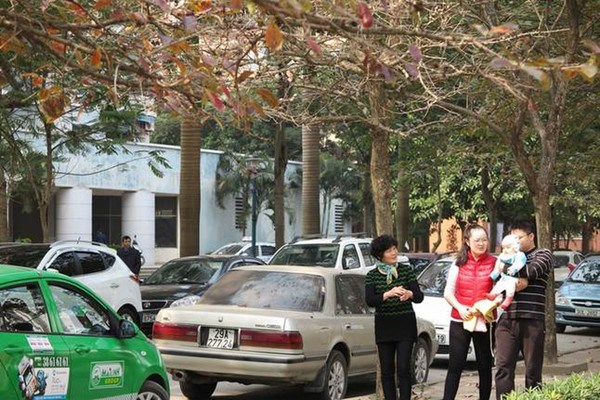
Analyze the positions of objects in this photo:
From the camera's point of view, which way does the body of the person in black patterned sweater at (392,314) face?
toward the camera

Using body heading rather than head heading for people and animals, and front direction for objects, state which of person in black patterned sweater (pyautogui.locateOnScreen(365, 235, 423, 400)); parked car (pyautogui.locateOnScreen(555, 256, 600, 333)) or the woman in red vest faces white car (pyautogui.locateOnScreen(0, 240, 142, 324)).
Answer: the parked car

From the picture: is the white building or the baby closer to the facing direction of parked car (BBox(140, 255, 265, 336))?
the baby

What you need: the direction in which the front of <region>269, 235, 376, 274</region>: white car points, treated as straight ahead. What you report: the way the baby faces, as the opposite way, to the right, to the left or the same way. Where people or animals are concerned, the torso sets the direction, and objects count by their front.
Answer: the same way

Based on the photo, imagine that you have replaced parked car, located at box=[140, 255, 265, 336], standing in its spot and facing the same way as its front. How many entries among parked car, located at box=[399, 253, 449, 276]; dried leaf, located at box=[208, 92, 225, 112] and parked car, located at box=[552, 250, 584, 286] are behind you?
2

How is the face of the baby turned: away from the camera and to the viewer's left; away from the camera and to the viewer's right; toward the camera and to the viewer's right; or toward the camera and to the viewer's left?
toward the camera and to the viewer's left

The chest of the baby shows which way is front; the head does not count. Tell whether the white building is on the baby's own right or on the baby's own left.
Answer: on the baby's own right

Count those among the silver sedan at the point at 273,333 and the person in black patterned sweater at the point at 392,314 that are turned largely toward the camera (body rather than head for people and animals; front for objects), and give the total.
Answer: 1

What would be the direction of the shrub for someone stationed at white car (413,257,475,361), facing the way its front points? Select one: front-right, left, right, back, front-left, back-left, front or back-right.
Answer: front-left

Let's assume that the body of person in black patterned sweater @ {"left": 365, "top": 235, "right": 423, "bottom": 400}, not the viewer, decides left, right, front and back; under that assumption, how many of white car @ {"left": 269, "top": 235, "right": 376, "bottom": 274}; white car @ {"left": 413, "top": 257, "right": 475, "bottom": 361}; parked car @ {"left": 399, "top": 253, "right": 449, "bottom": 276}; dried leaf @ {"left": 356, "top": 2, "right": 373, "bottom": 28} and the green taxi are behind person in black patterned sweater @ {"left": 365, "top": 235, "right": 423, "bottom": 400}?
3

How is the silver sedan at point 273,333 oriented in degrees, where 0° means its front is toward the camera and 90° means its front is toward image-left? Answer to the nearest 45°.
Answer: approximately 225°

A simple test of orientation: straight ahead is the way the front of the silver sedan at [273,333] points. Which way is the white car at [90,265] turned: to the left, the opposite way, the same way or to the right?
the opposite way

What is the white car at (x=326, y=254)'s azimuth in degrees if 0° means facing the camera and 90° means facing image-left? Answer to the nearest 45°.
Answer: approximately 45°

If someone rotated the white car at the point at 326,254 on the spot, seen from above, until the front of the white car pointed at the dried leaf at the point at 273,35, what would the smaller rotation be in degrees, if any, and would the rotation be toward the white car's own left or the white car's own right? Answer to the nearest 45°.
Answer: approximately 45° to the white car's own left

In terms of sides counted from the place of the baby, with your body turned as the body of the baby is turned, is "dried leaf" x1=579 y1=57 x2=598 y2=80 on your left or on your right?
on your left

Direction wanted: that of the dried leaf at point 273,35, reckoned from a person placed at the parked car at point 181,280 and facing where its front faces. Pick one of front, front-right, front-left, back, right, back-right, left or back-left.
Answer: front-left

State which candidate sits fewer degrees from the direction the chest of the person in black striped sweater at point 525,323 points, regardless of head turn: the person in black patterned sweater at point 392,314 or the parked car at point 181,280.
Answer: the person in black patterned sweater
